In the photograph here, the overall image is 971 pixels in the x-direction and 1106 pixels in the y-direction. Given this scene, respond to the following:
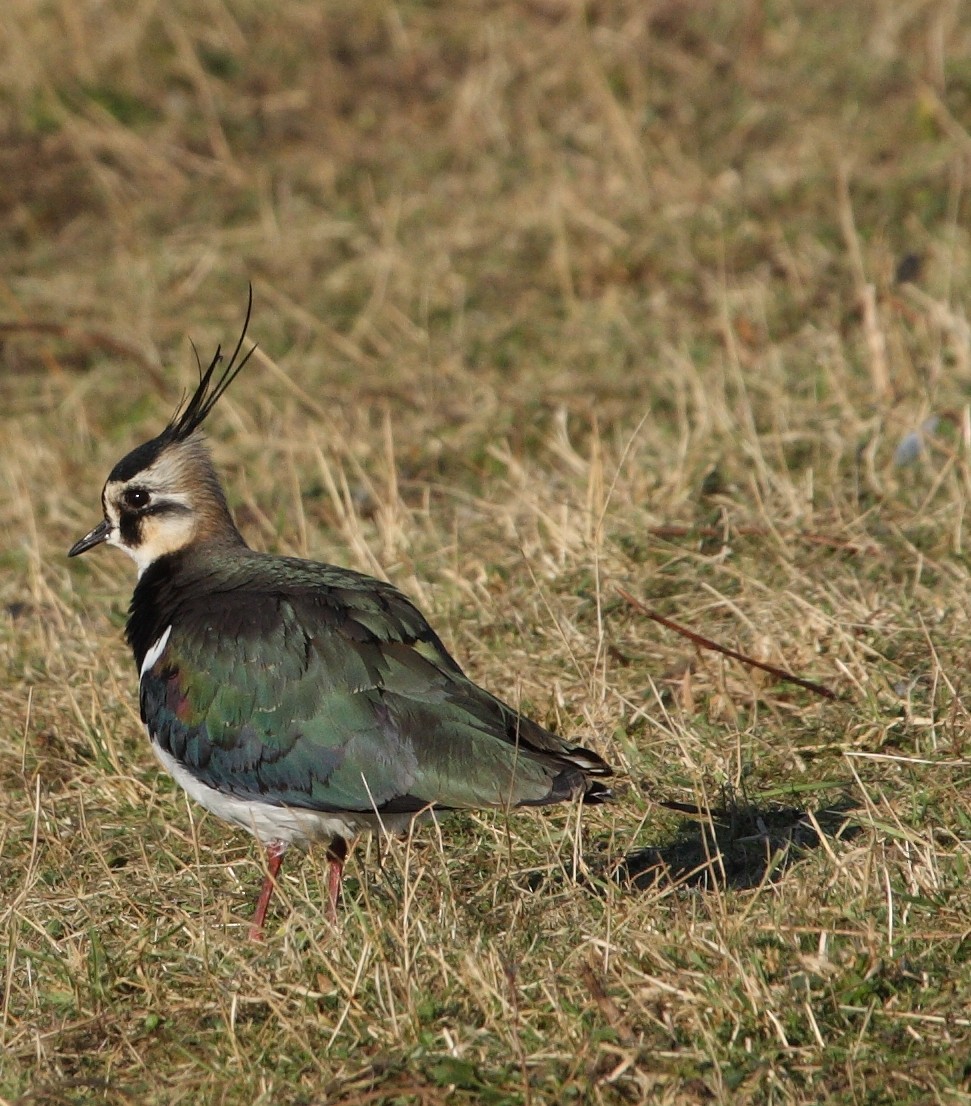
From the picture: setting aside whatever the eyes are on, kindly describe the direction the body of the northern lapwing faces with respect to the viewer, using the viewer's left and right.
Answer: facing to the left of the viewer
